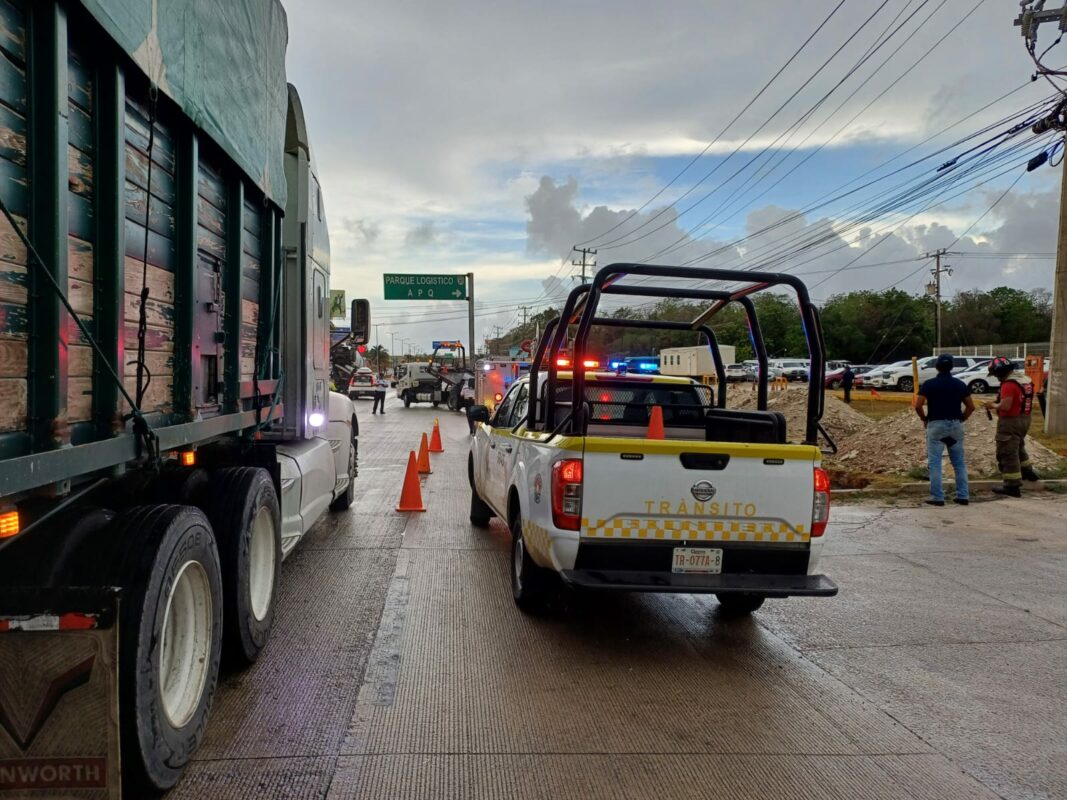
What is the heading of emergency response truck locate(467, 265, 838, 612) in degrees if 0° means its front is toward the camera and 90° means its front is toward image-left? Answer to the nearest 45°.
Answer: approximately 180°

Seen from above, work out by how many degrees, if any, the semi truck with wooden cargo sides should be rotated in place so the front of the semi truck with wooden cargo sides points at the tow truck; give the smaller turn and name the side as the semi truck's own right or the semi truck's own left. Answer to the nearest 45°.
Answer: approximately 45° to the semi truck's own left

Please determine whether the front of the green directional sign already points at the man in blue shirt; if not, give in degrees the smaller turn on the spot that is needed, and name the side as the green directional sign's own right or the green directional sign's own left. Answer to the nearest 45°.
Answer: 0° — it already faces them

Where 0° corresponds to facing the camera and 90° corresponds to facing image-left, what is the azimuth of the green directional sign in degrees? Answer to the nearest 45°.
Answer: approximately 0°

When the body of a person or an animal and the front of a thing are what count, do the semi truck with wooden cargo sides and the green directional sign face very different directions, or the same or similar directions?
very different directions

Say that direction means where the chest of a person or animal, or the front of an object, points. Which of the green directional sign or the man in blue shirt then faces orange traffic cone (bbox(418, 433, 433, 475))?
the green directional sign

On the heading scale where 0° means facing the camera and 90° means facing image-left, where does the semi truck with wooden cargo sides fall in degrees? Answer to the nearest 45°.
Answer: approximately 225°
